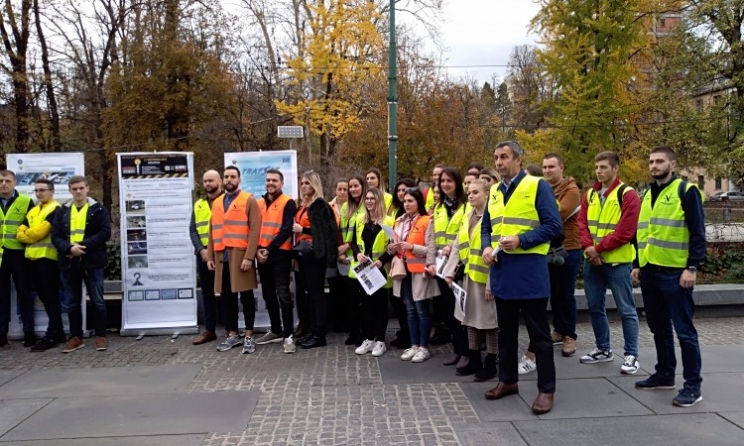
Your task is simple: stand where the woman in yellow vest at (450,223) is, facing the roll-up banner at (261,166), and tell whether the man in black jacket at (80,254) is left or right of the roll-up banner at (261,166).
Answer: left

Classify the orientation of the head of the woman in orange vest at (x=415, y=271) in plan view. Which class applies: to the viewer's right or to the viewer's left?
to the viewer's left

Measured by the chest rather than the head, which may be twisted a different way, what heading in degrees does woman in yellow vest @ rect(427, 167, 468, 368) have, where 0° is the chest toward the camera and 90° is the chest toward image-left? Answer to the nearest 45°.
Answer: approximately 45°

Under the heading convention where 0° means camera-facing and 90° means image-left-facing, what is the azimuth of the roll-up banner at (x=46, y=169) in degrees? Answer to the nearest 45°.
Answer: approximately 0°

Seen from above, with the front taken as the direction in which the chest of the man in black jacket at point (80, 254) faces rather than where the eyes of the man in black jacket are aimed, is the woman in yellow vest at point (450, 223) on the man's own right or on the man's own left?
on the man's own left

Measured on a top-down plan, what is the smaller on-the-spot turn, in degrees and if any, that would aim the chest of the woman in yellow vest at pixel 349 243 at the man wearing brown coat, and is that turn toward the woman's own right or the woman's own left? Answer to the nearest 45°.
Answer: approximately 45° to the woman's own right

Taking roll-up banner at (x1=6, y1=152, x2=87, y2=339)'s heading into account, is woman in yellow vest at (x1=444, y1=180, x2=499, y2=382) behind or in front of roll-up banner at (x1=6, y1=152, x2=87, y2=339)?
in front

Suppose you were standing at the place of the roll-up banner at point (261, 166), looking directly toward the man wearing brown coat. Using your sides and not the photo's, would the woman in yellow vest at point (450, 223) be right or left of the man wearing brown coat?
left
